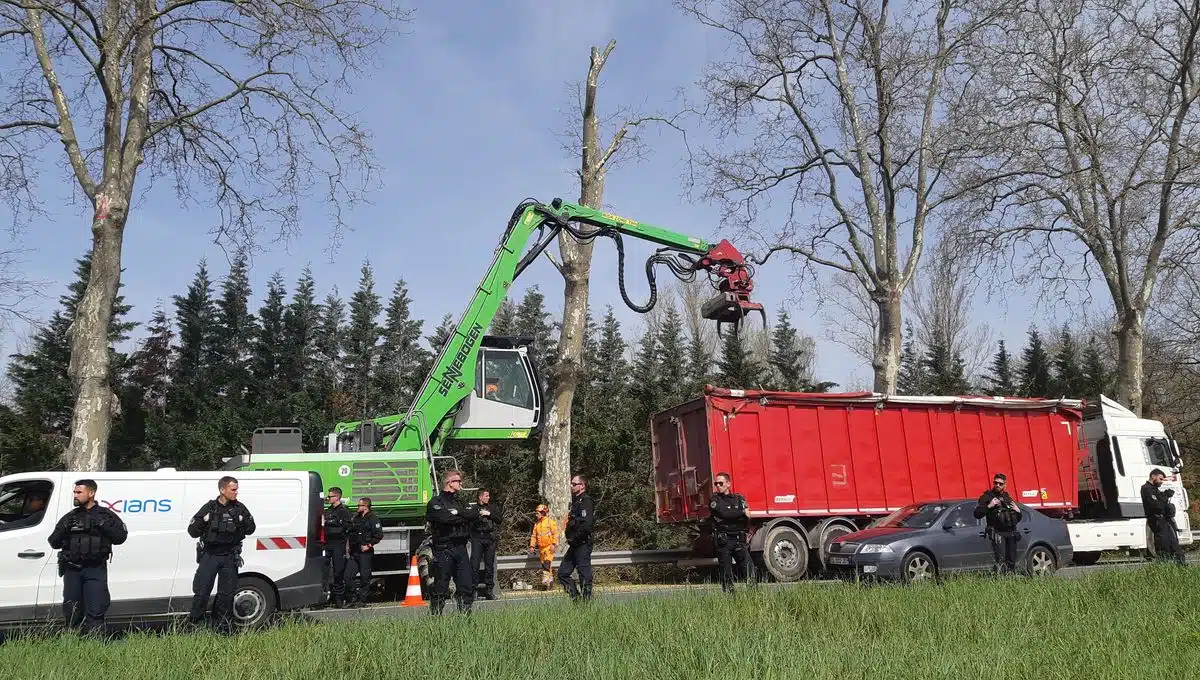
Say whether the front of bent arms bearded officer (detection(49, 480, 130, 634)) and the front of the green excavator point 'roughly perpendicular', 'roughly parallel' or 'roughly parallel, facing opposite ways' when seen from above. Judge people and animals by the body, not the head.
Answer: roughly perpendicular

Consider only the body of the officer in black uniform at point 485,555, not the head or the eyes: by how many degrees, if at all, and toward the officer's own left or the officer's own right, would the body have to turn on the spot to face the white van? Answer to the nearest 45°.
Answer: approximately 90° to the officer's own right

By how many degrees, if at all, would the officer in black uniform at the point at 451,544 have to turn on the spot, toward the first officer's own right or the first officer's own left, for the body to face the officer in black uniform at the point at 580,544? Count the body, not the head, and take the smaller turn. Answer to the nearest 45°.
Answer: approximately 90° to the first officer's own left

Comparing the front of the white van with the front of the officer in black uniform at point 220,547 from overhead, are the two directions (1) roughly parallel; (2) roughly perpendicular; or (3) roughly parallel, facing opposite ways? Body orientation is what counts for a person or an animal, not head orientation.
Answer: roughly perpendicular

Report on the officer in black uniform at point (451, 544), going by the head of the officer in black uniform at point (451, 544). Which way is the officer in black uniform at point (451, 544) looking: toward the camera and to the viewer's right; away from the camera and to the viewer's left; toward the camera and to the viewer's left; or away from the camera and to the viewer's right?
toward the camera and to the viewer's right

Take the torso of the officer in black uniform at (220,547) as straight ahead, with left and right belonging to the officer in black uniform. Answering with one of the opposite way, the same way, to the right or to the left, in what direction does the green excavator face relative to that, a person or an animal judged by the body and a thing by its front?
to the left

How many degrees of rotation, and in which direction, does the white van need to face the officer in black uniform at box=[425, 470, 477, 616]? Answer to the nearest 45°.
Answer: approximately 135° to its left

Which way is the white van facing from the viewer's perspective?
to the viewer's left

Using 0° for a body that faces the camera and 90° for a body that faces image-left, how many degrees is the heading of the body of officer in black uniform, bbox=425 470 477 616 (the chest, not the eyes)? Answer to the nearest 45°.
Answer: approximately 315°

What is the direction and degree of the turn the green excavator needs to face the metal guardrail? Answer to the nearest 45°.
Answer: approximately 45° to its left

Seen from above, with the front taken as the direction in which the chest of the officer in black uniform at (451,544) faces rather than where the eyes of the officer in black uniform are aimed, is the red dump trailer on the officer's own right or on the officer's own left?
on the officer's own left
